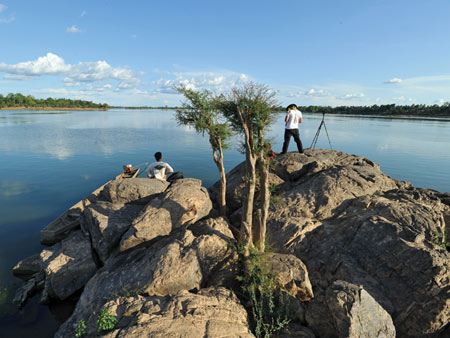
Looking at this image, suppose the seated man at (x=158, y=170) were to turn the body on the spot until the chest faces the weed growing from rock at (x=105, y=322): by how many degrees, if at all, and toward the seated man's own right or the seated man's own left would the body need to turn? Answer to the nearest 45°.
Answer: approximately 180°

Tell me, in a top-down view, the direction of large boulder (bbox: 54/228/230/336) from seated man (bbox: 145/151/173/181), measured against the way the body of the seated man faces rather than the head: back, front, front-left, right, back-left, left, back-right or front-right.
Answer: back

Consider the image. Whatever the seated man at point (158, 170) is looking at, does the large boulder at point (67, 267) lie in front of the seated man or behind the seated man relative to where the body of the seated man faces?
behind

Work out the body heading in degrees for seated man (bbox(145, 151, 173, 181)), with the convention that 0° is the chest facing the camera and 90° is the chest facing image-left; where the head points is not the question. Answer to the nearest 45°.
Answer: approximately 180°

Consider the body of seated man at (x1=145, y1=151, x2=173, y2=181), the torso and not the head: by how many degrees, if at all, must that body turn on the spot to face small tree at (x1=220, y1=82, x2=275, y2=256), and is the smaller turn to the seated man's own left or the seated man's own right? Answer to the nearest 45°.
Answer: approximately 180°

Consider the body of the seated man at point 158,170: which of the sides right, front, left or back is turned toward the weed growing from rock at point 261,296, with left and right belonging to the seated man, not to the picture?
back

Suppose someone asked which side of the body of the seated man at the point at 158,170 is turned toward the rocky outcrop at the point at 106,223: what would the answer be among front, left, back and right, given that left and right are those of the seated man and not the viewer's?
back

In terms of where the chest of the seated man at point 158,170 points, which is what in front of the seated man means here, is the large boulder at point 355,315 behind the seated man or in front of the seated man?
behind

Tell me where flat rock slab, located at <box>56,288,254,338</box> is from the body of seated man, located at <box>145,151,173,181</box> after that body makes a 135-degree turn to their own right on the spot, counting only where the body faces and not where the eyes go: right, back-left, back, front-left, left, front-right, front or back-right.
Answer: front-right

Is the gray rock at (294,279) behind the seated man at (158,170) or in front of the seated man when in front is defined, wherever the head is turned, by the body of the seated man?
behind
